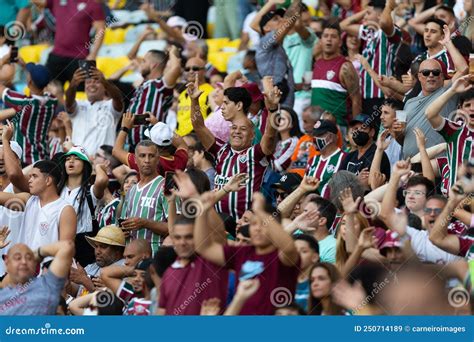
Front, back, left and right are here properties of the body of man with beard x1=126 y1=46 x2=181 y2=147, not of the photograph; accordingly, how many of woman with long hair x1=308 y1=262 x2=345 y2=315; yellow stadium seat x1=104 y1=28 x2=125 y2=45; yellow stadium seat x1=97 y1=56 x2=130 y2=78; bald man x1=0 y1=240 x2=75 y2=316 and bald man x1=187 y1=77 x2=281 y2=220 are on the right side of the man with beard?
2

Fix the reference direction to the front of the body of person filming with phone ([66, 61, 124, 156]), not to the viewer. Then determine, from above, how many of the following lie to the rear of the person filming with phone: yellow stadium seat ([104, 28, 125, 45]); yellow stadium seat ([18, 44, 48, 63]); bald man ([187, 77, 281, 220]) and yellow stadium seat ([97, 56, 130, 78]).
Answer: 3

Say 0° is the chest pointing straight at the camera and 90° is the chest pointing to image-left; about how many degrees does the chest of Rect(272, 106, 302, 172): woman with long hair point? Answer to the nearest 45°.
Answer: approximately 45°

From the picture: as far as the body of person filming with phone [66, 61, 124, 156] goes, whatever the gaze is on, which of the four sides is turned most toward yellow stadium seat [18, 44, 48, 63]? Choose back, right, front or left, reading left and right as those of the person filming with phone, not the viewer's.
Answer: back

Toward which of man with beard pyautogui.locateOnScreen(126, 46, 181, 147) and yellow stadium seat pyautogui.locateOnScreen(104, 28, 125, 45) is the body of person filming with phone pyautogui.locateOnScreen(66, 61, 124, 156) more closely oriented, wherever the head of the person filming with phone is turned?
the man with beard

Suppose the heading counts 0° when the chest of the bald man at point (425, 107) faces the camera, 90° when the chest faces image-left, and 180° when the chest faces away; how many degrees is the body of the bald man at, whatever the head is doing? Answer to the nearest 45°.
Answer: approximately 0°

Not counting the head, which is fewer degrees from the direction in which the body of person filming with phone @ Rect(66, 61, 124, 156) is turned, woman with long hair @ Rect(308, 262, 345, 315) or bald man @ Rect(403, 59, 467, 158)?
the woman with long hair

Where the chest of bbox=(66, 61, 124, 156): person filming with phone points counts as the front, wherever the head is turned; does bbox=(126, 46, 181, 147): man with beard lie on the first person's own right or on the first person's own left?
on the first person's own left

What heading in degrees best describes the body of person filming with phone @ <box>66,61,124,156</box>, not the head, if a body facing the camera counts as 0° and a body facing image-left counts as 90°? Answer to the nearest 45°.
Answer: approximately 0°
